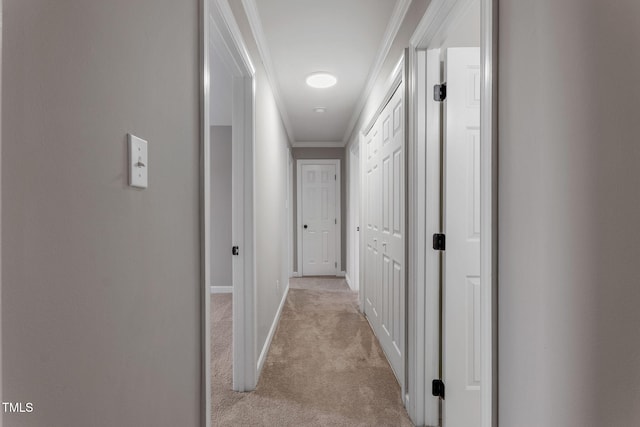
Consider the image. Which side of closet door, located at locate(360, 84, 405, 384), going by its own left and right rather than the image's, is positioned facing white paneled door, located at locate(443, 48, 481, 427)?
left

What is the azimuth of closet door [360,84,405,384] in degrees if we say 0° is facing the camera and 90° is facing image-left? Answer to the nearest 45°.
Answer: approximately 90°

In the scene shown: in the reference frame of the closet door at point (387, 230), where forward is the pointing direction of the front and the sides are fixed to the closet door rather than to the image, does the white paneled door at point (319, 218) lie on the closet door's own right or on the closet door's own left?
on the closet door's own right
